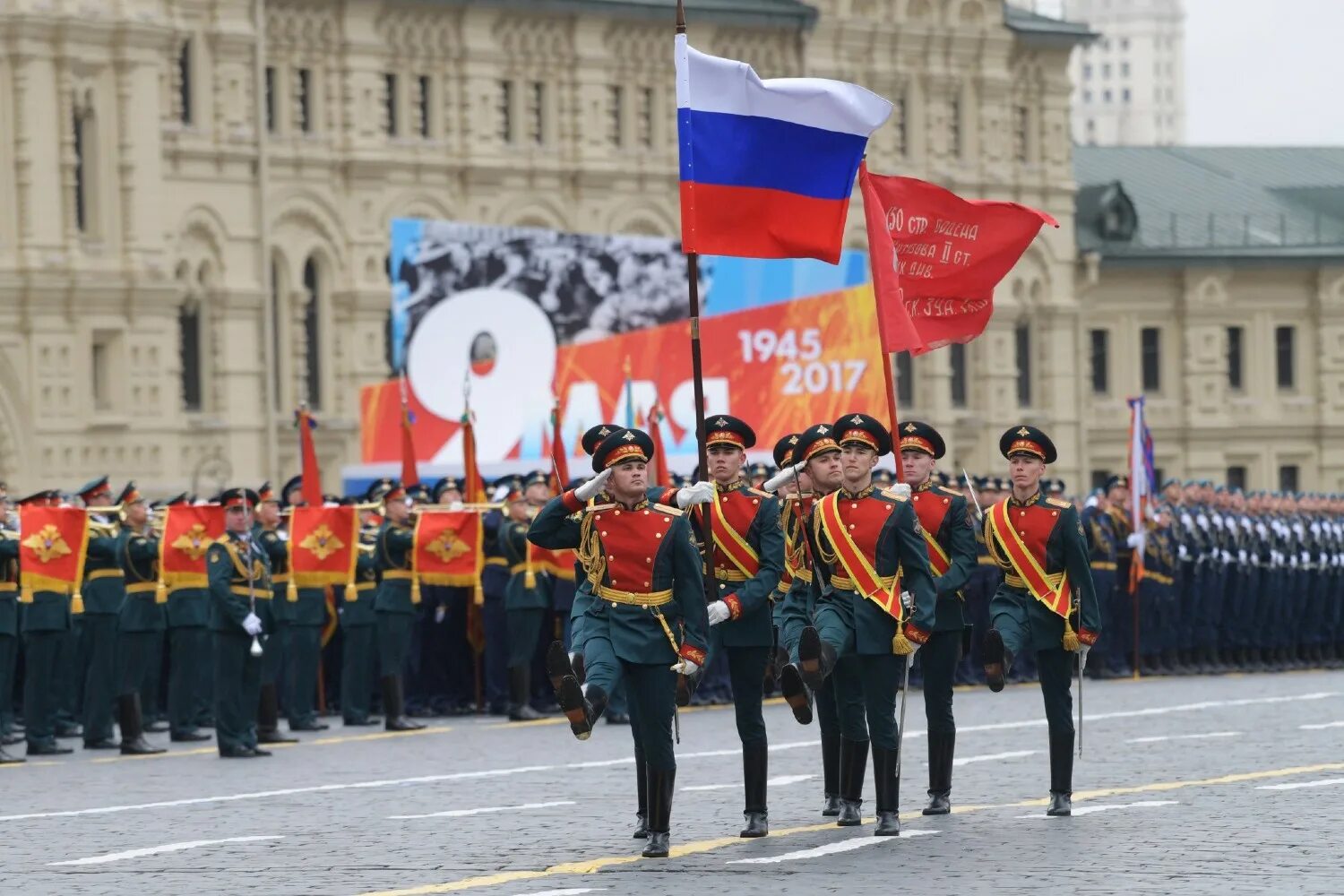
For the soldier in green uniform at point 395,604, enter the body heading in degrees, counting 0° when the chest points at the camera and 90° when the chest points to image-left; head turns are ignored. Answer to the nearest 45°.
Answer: approximately 270°

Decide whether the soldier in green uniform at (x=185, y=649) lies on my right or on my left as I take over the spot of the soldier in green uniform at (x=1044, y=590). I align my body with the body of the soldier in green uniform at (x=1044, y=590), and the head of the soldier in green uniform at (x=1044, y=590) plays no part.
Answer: on my right

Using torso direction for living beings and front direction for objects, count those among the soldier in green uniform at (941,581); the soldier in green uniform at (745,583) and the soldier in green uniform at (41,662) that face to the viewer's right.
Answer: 1

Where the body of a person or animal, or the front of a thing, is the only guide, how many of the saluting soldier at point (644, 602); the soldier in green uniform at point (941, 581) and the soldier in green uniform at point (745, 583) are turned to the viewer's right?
0

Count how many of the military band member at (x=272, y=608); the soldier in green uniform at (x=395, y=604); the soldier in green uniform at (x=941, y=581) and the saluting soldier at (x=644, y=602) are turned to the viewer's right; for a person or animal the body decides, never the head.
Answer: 2

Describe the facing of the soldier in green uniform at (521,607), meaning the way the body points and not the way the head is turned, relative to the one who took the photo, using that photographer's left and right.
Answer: facing to the right of the viewer

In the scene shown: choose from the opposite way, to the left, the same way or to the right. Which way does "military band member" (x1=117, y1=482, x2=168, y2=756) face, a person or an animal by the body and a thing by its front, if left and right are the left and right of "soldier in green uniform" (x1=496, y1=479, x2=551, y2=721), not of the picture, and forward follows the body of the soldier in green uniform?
the same way

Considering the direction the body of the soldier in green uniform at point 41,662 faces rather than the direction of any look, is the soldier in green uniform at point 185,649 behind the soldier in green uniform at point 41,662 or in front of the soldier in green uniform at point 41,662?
in front

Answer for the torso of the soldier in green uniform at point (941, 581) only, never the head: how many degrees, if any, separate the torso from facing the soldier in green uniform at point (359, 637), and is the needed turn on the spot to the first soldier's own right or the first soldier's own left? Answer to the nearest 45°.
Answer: approximately 90° to the first soldier's own right

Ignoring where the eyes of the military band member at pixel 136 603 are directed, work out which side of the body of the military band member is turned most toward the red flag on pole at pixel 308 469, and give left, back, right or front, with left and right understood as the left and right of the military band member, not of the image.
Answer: left

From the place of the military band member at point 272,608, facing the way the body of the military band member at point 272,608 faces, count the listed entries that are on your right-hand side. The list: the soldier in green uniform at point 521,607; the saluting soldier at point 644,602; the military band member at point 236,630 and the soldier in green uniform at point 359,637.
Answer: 2

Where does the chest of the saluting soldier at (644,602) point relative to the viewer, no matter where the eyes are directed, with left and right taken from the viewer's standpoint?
facing the viewer and to the left of the viewer

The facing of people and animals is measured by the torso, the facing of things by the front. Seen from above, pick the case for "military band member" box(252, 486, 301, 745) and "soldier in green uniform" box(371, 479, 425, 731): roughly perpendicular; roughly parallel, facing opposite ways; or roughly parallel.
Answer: roughly parallel

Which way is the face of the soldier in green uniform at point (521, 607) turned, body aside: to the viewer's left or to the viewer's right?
to the viewer's right

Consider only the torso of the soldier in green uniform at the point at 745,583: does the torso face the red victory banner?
no

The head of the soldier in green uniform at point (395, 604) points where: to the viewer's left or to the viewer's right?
to the viewer's right
